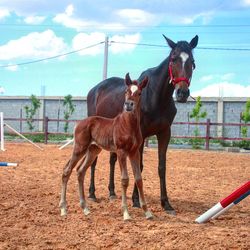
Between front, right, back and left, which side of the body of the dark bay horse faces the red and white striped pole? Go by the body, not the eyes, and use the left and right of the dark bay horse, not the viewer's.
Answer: front

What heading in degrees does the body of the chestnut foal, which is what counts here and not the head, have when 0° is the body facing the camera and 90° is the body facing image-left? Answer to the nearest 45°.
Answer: approximately 315°

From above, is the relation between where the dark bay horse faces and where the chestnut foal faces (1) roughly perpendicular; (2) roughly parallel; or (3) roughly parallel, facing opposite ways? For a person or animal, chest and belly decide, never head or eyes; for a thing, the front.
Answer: roughly parallel

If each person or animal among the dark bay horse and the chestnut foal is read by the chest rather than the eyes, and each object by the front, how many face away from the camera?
0

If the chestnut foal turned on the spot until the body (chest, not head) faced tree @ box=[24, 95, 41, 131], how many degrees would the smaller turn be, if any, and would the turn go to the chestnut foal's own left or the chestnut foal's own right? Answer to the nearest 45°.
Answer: approximately 135° to the chestnut foal's own left

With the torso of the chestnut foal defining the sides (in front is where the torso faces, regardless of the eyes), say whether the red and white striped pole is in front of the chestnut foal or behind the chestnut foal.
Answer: in front

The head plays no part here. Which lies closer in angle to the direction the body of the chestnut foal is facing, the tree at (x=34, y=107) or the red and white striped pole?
the red and white striped pole

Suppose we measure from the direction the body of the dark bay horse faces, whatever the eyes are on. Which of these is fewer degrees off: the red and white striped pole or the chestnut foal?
the red and white striped pole

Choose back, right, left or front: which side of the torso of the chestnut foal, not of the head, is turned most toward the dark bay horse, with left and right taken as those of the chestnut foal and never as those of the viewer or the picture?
left

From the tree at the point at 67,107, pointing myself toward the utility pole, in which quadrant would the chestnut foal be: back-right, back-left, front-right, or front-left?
back-right

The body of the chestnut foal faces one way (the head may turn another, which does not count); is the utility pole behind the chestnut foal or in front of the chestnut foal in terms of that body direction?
behind

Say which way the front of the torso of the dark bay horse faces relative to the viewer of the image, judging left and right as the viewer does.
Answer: facing the viewer and to the right of the viewer
